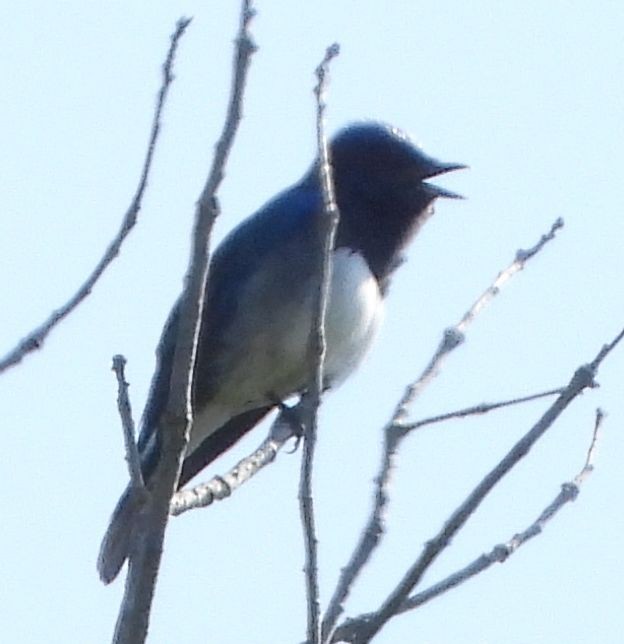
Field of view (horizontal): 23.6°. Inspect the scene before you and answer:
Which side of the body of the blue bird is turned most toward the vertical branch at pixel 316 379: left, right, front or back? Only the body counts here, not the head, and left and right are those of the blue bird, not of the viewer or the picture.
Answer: right

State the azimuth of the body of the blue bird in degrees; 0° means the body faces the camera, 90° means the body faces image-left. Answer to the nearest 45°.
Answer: approximately 270°
